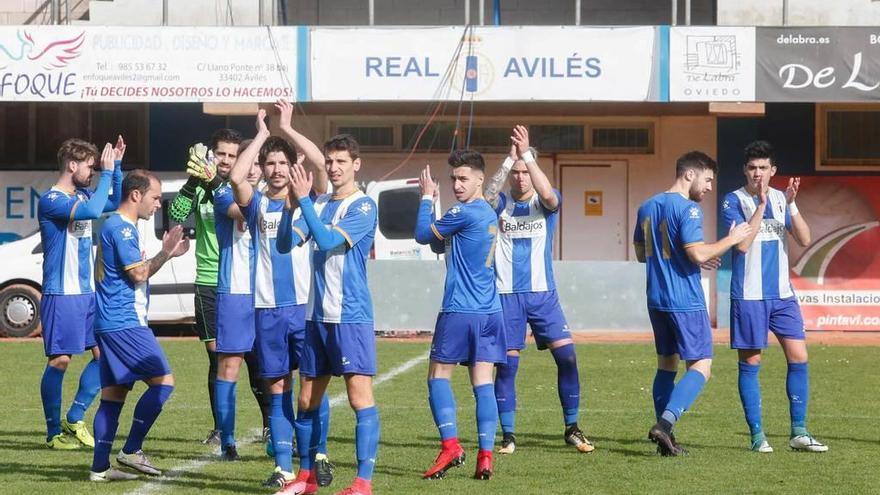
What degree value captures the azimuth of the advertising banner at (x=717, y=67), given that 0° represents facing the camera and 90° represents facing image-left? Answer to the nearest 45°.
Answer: approximately 0°

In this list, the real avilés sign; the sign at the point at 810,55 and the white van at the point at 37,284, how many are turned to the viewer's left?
1

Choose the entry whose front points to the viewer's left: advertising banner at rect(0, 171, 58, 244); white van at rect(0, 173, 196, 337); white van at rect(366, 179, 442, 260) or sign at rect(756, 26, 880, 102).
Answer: white van at rect(0, 173, 196, 337)

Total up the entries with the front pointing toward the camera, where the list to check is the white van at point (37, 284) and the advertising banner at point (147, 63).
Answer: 1

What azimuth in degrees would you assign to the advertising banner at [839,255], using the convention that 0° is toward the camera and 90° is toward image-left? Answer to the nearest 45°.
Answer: approximately 0°

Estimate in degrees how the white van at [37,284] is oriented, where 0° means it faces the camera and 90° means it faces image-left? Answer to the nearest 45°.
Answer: approximately 90°

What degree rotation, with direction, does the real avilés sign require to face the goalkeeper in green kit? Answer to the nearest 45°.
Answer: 0° — it already faces them

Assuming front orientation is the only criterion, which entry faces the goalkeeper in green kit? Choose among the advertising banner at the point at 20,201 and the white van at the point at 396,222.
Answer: the advertising banner

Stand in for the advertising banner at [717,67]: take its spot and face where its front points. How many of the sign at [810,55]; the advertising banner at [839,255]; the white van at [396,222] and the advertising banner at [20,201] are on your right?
2

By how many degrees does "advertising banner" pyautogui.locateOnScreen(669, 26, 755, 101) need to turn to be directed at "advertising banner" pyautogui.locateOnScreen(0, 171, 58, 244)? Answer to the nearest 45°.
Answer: approximately 90° to its right

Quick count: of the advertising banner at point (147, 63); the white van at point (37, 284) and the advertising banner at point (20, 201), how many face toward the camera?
2
